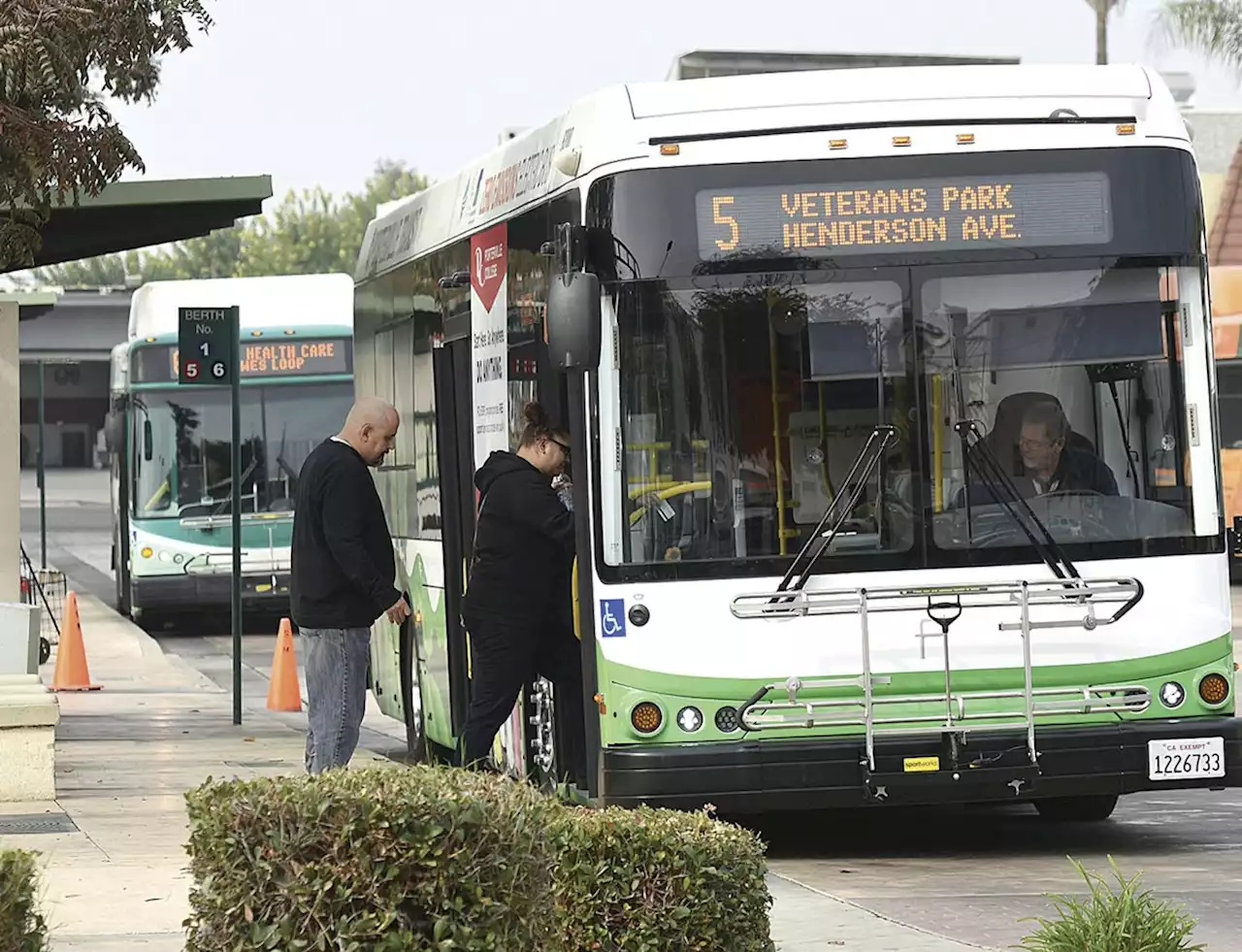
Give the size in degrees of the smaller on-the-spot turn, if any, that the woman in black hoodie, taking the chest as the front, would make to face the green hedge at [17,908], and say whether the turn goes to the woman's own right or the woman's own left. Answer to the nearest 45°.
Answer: approximately 90° to the woman's own right

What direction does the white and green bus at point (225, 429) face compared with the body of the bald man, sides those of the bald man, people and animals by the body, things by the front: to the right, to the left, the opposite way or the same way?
to the right

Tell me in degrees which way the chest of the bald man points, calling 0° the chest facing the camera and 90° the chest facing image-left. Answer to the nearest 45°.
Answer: approximately 270°

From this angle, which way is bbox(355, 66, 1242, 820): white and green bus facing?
toward the camera

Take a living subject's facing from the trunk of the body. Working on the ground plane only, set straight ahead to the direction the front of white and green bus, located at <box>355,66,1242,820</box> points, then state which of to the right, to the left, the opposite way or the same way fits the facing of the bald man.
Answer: to the left

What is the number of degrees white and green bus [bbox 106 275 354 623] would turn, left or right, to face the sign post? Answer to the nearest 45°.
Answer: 0° — it already faces it

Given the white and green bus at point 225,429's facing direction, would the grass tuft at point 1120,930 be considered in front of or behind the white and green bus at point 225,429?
in front

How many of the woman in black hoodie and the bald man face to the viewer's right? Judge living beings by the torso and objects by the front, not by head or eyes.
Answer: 2

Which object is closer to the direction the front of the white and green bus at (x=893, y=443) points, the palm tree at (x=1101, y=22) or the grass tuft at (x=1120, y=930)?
the grass tuft

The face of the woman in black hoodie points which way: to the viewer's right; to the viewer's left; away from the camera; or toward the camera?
to the viewer's right

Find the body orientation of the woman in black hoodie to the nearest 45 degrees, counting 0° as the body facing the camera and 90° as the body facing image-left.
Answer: approximately 270°

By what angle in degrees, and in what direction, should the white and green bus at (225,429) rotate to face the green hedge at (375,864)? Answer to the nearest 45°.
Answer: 0° — it already faces it
